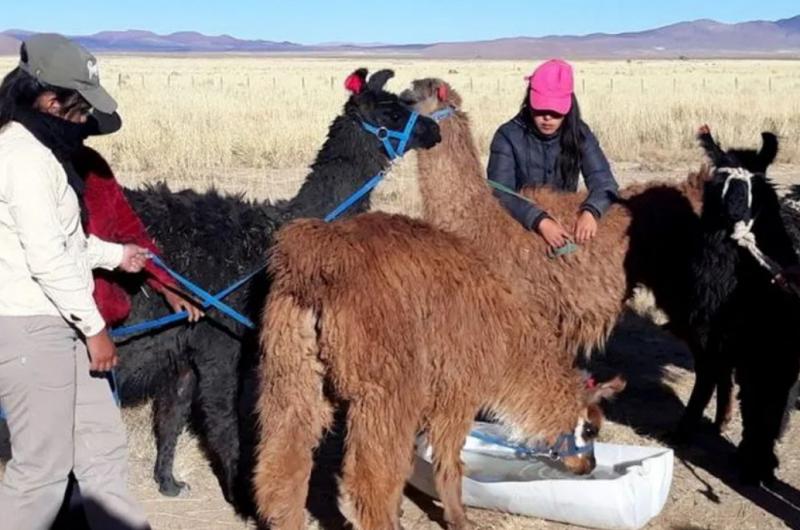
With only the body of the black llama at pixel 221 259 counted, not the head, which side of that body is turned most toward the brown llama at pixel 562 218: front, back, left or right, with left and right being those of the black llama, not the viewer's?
front

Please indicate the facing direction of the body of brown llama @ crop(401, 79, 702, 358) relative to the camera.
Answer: to the viewer's left

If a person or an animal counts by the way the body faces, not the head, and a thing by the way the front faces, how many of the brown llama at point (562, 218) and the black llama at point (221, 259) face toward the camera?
0

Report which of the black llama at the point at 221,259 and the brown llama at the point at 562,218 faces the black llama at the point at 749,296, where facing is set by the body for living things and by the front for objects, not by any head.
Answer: the black llama at the point at 221,259

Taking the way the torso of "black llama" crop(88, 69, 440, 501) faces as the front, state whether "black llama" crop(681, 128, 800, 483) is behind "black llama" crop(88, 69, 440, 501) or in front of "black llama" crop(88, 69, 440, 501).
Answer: in front

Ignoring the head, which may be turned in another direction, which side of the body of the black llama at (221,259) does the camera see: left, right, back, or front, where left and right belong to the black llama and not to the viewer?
right

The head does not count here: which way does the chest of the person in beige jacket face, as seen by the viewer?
to the viewer's right

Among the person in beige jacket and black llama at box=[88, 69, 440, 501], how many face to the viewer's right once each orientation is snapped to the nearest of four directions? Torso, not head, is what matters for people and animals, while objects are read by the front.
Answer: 2

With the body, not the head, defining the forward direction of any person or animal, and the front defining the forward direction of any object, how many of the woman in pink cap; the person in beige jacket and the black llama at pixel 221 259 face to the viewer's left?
0

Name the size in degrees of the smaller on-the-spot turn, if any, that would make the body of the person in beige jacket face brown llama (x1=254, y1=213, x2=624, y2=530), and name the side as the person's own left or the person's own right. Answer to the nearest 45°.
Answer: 0° — they already face it

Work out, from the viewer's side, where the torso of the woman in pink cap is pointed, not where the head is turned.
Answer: toward the camera

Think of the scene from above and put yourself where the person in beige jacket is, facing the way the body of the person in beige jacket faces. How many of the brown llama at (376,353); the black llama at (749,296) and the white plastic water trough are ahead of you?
3
